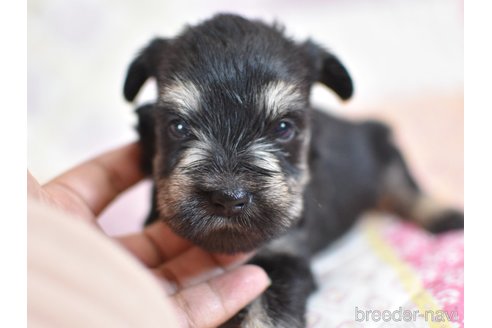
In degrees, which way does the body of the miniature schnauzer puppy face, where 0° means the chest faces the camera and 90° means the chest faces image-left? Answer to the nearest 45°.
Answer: approximately 45°
